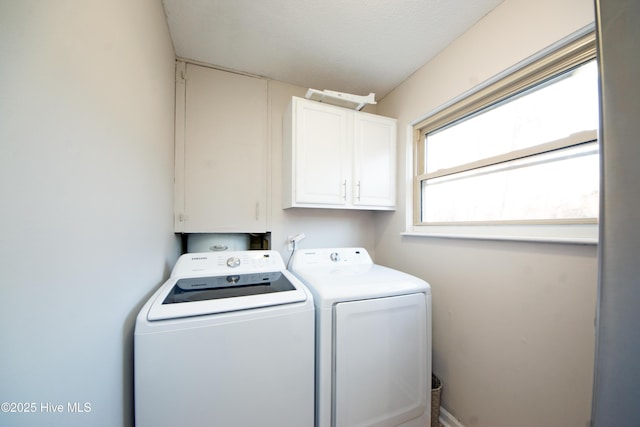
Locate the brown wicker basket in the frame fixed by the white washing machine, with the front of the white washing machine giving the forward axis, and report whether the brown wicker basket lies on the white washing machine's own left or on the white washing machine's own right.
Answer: on the white washing machine's own left

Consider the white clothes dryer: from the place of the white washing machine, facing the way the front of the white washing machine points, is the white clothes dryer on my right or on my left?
on my left

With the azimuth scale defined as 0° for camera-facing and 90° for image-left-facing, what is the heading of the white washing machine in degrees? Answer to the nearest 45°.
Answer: approximately 0°

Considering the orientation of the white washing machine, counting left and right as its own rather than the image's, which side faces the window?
left

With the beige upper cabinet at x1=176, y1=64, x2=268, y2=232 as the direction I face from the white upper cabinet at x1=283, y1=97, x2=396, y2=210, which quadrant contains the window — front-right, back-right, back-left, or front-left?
back-left
